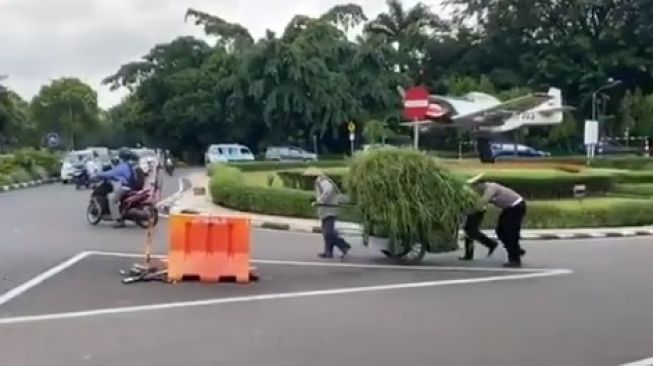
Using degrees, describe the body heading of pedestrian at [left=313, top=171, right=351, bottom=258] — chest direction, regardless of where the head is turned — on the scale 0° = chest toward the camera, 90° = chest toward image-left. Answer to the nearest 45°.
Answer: approximately 90°

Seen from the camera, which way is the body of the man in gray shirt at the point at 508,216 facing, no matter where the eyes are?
to the viewer's left

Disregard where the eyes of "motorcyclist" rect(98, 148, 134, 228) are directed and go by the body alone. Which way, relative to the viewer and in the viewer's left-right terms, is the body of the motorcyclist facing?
facing to the left of the viewer

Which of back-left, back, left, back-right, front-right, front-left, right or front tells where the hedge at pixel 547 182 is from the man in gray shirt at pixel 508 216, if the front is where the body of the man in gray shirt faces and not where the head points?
right

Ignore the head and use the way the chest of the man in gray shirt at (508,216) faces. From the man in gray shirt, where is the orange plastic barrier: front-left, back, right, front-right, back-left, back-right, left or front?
front-left
